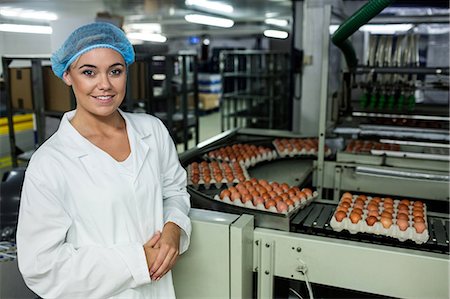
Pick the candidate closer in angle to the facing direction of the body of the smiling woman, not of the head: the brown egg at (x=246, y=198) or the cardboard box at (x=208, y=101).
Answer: the brown egg

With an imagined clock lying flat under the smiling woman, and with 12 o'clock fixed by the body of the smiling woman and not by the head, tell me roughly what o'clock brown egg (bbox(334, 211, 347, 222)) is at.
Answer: The brown egg is roughly at 10 o'clock from the smiling woman.

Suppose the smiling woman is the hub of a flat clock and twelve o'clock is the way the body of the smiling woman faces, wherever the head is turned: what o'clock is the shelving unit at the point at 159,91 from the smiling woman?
The shelving unit is roughly at 8 o'clock from the smiling woman.

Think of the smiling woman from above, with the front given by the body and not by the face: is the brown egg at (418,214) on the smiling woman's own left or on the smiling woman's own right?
on the smiling woman's own left

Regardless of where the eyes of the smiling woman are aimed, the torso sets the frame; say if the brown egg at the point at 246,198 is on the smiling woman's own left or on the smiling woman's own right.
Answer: on the smiling woman's own left

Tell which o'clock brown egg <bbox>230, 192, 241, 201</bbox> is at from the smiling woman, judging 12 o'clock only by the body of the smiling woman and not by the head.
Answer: The brown egg is roughly at 9 o'clock from the smiling woman.

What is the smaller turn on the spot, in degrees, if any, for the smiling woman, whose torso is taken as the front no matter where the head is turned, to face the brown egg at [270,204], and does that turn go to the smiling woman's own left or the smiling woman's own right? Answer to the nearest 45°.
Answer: approximately 90° to the smiling woman's own left

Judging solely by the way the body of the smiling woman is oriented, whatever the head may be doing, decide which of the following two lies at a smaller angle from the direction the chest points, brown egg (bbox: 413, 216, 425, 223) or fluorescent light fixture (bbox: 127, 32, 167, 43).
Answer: the brown egg

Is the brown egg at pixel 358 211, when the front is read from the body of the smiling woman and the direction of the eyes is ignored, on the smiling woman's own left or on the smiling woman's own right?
on the smiling woman's own left

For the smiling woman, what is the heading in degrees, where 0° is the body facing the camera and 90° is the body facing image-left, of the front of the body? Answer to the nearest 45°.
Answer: approximately 315°
